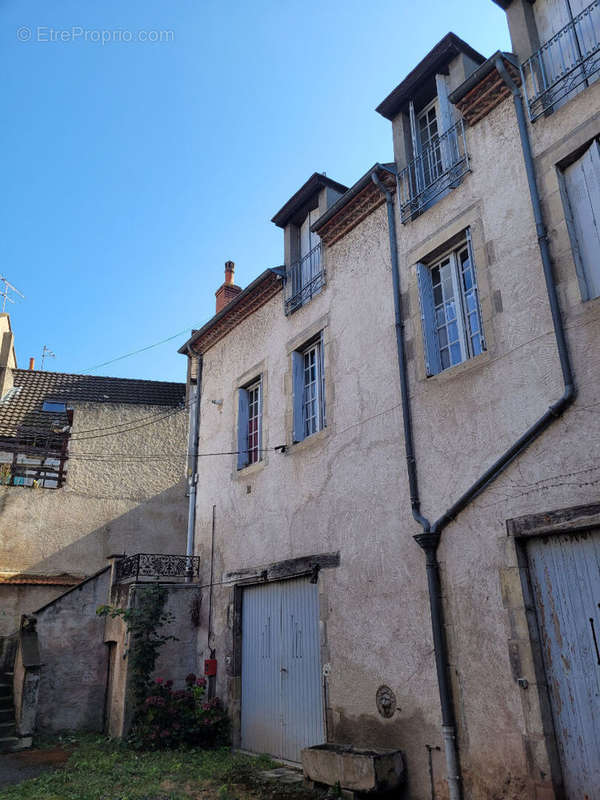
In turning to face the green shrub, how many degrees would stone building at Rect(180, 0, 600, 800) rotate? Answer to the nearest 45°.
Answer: approximately 90° to its right

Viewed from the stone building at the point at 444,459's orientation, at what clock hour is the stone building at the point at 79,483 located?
the stone building at the point at 79,483 is roughly at 3 o'clock from the stone building at the point at 444,459.

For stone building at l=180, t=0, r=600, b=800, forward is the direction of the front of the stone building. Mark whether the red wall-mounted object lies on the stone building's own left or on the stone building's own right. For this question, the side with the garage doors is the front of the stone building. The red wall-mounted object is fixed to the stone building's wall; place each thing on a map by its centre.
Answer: on the stone building's own right

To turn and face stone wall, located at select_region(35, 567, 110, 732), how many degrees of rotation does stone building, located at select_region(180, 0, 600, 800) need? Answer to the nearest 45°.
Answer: approximately 90° to its right

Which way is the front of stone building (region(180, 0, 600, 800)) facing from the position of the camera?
facing the viewer and to the left of the viewer

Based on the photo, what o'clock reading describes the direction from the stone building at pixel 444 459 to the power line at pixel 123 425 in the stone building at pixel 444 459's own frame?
The power line is roughly at 3 o'clock from the stone building.
